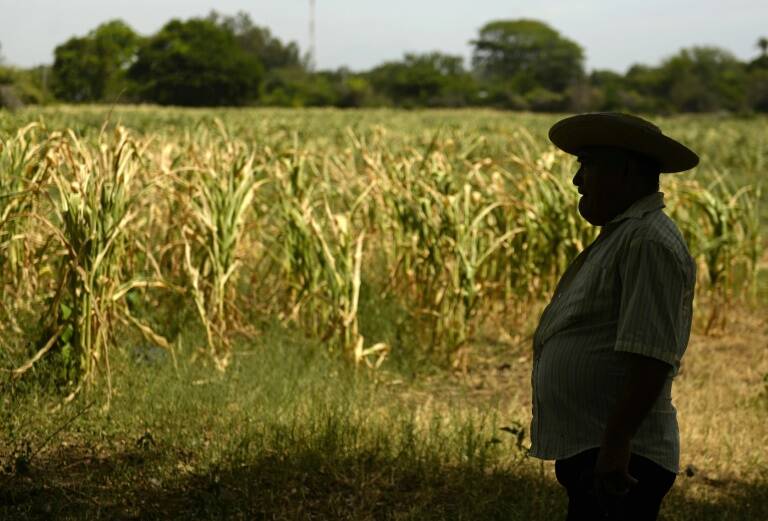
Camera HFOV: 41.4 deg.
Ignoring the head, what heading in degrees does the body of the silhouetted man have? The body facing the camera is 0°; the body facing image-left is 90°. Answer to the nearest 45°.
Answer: approximately 90°

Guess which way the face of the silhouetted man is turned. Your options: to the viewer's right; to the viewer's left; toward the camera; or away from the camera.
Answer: to the viewer's left

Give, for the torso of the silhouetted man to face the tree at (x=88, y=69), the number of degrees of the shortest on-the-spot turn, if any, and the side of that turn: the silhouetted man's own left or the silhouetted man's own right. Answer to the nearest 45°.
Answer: approximately 45° to the silhouetted man's own right

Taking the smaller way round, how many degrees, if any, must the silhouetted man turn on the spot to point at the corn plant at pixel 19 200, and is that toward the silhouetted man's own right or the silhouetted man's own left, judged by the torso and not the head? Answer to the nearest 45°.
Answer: approximately 45° to the silhouetted man's own right

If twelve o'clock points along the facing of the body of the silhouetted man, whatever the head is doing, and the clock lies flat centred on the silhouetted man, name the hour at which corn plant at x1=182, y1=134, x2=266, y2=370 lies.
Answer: The corn plant is roughly at 2 o'clock from the silhouetted man.
